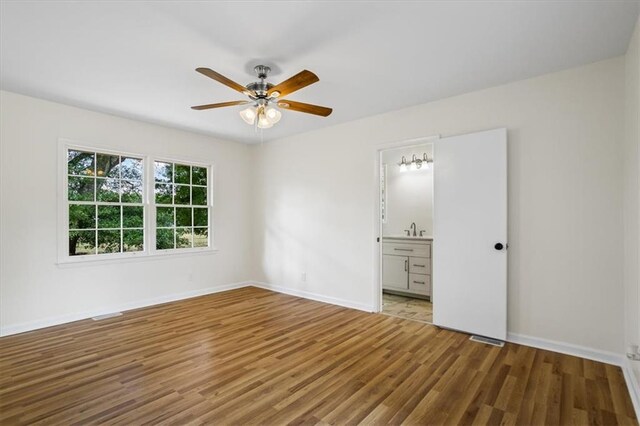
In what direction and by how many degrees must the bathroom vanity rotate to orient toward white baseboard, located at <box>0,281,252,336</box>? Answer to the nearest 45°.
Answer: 0° — it already faces it

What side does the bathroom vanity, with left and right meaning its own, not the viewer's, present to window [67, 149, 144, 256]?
front

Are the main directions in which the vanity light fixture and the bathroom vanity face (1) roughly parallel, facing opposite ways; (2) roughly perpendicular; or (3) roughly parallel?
roughly parallel

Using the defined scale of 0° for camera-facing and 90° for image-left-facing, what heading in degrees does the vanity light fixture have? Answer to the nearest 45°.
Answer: approximately 45°

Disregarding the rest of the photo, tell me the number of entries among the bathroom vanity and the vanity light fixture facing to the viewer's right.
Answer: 0

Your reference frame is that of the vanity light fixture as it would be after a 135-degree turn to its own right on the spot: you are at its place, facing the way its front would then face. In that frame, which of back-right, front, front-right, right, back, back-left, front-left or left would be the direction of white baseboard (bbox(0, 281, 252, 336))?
back-left

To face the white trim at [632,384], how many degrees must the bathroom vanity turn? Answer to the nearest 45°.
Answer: approximately 90° to its left

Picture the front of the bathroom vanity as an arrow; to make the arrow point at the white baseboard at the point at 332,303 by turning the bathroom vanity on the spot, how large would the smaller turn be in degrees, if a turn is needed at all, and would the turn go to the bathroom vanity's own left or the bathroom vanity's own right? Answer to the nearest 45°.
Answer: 0° — it already faces it

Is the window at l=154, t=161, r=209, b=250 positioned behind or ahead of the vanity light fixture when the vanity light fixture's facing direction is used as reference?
ahead

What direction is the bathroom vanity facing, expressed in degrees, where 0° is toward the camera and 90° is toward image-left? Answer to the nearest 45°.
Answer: approximately 45°
